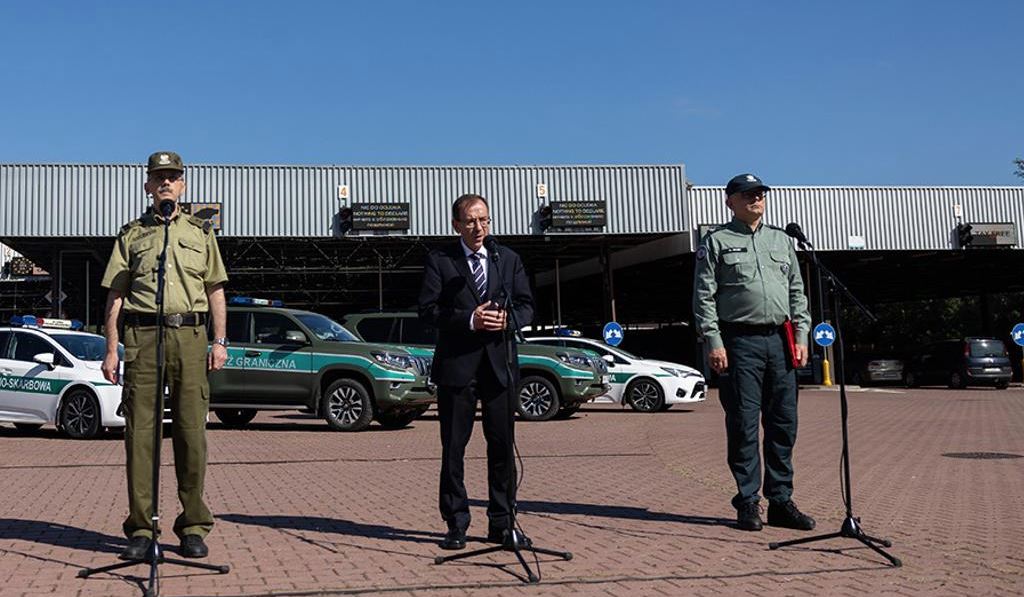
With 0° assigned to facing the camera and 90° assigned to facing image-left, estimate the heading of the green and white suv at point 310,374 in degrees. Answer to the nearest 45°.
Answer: approximately 315°

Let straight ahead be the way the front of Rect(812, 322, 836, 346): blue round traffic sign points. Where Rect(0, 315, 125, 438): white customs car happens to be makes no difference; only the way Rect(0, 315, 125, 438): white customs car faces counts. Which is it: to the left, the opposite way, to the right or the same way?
to the left

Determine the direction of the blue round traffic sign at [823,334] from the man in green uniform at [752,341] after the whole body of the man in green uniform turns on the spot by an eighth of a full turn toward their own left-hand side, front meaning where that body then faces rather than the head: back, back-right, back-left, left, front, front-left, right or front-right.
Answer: left

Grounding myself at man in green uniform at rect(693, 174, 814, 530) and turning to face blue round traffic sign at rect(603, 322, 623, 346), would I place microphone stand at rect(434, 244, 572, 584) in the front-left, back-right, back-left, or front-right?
back-left

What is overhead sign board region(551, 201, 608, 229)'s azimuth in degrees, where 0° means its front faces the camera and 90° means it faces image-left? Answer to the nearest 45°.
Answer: approximately 0°

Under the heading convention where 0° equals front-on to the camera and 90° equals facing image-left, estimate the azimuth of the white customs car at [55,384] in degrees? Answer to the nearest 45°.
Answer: approximately 315°

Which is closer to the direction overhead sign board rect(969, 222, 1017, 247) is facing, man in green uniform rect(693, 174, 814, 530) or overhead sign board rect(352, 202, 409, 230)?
the man in green uniform
